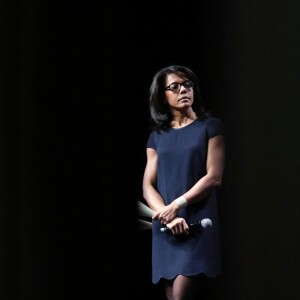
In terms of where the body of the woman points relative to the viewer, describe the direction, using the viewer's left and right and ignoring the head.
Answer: facing the viewer

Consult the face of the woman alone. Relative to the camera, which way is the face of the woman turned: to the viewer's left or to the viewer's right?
to the viewer's right
